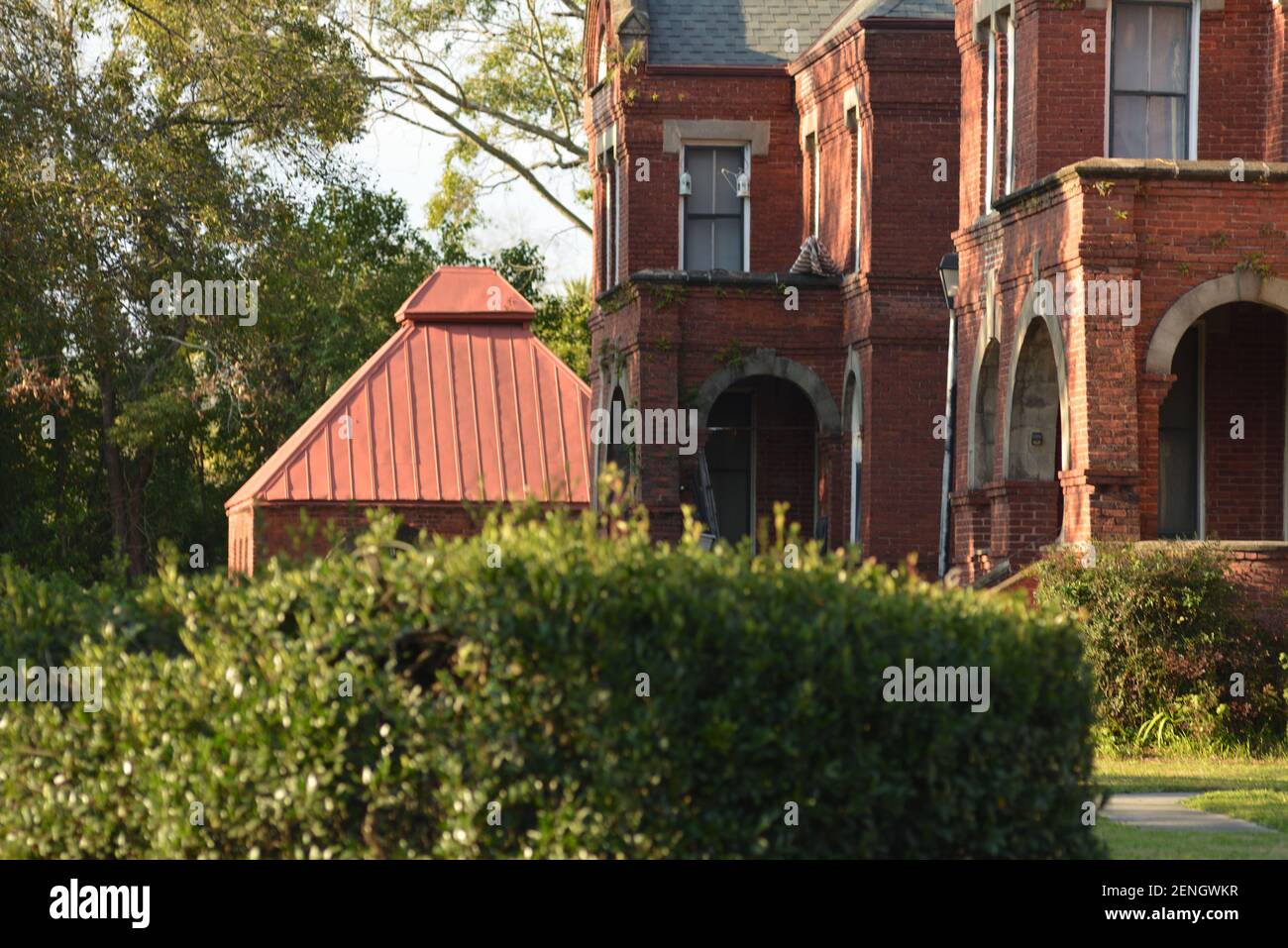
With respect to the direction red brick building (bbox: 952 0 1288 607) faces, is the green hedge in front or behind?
in front

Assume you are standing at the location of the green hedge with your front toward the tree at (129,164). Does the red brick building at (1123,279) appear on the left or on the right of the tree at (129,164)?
right

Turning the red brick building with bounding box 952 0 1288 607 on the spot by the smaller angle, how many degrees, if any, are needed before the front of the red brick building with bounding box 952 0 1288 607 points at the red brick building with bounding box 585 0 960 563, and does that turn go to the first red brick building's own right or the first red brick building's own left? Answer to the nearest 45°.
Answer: approximately 135° to the first red brick building's own right

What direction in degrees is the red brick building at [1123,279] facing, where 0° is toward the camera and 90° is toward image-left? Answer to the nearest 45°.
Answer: approximately 0°

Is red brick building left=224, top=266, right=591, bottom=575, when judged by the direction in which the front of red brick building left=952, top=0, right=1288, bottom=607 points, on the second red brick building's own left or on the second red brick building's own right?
on the second red brick building's own right

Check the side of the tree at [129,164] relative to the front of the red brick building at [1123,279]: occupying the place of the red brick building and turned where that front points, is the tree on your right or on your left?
on your right

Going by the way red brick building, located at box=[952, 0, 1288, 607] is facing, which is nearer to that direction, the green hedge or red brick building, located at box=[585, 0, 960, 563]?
the green hedge

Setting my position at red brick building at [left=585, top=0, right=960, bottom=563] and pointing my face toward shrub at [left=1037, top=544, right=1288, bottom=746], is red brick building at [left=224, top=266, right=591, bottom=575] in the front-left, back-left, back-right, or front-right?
back-right
